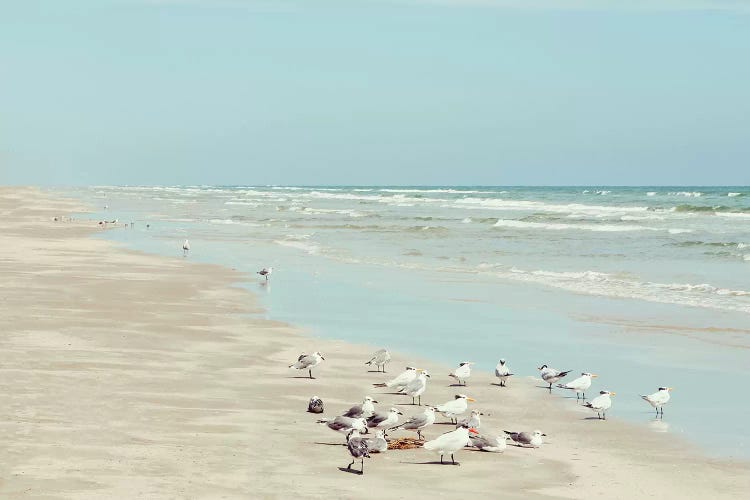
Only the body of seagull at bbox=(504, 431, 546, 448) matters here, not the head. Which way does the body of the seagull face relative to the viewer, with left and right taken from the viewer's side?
facing to the right of the viewer

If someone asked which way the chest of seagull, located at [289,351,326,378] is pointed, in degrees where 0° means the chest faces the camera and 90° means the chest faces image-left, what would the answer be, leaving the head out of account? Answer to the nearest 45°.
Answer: approximately 270°

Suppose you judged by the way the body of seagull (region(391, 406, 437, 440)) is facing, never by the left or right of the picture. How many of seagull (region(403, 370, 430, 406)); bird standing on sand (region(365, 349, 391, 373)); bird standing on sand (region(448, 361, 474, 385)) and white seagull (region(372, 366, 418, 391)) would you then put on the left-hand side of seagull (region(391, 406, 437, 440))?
4

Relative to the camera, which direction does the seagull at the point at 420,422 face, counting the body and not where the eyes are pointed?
to the viewer's right

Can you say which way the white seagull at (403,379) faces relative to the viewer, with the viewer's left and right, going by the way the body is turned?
facing to the right of the viewer
